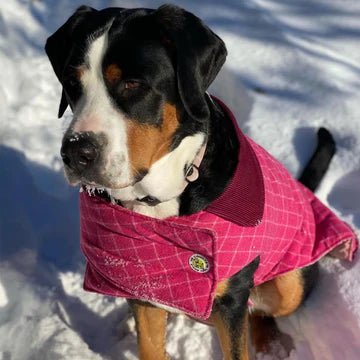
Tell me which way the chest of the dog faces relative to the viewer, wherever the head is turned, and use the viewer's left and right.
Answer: facing the viewer and to the left of the viewer
